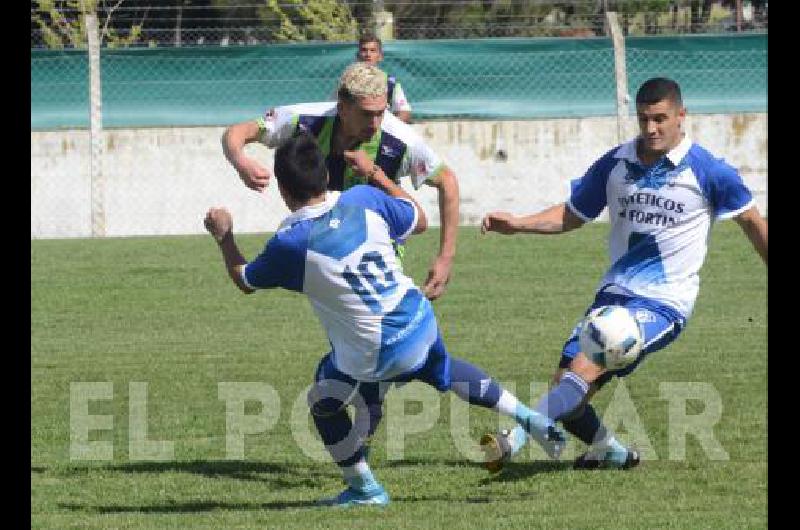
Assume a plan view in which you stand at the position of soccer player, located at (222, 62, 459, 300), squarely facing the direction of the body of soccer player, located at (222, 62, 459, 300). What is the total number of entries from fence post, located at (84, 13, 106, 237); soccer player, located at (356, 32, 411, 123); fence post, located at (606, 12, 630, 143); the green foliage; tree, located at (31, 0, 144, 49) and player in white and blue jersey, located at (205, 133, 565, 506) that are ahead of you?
1

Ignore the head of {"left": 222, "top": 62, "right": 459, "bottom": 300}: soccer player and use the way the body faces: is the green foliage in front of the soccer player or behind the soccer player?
behind

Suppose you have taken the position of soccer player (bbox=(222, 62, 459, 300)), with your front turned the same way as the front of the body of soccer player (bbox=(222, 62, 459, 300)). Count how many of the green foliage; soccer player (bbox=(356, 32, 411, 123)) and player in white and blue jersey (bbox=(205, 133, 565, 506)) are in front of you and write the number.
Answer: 1

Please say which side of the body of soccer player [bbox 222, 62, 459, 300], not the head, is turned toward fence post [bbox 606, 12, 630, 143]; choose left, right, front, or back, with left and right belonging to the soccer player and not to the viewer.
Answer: back

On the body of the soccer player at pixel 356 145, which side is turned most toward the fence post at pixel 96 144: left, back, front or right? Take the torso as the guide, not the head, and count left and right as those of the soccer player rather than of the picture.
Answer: back

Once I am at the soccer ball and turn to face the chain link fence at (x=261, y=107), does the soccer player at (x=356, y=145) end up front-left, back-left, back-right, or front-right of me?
front-left

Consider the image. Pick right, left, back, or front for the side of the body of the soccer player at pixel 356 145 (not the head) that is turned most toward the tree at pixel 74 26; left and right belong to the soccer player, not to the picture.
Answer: back

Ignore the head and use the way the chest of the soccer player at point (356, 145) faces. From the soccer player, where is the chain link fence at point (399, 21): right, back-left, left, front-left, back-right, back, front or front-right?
back

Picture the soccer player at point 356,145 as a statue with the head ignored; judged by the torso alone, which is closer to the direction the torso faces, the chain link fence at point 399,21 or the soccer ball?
the soccer ball

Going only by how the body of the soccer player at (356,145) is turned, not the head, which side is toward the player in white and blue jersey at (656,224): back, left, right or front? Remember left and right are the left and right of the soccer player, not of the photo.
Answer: left

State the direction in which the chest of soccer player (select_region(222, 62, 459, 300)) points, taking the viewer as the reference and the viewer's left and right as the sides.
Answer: facing the viewer

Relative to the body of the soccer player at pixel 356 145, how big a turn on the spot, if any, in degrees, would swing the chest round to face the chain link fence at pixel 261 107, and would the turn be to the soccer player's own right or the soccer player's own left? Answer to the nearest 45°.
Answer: approximately 180°

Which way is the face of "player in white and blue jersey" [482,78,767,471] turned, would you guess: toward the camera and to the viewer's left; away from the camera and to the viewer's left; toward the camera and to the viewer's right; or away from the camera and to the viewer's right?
toward the camera and to the viewer's left
